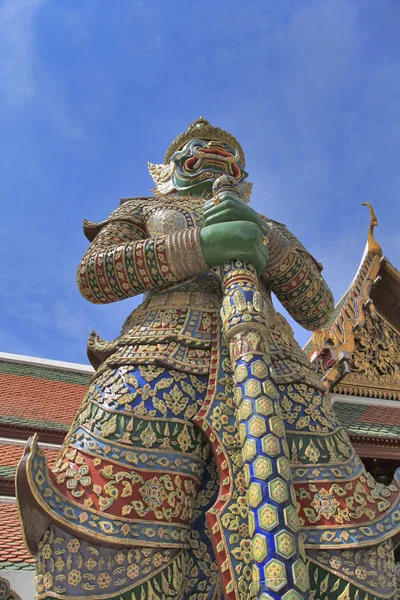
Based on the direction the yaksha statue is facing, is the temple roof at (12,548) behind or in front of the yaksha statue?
behind

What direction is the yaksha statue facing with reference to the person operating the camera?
facing the viewer and to the right of the viewer

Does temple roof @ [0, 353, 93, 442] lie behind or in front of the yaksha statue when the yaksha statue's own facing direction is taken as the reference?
behind
